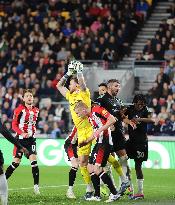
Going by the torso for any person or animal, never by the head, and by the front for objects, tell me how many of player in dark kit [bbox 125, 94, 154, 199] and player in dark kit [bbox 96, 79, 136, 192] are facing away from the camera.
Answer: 0

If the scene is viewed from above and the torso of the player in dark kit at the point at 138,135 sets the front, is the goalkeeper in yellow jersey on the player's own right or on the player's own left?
on the player's own right

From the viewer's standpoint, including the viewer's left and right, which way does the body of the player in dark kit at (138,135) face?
facing the viewer

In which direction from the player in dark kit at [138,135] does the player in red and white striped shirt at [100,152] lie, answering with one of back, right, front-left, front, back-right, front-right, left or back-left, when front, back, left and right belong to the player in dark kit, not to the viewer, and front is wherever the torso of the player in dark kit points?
front-right
